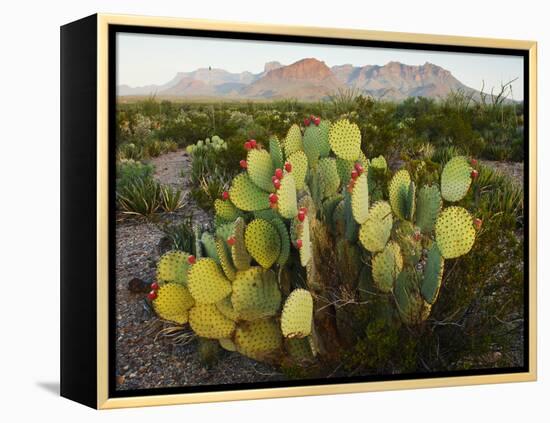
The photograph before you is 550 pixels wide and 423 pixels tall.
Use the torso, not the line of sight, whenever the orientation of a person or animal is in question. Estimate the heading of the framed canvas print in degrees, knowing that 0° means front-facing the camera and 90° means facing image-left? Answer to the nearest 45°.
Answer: approximately 315°
